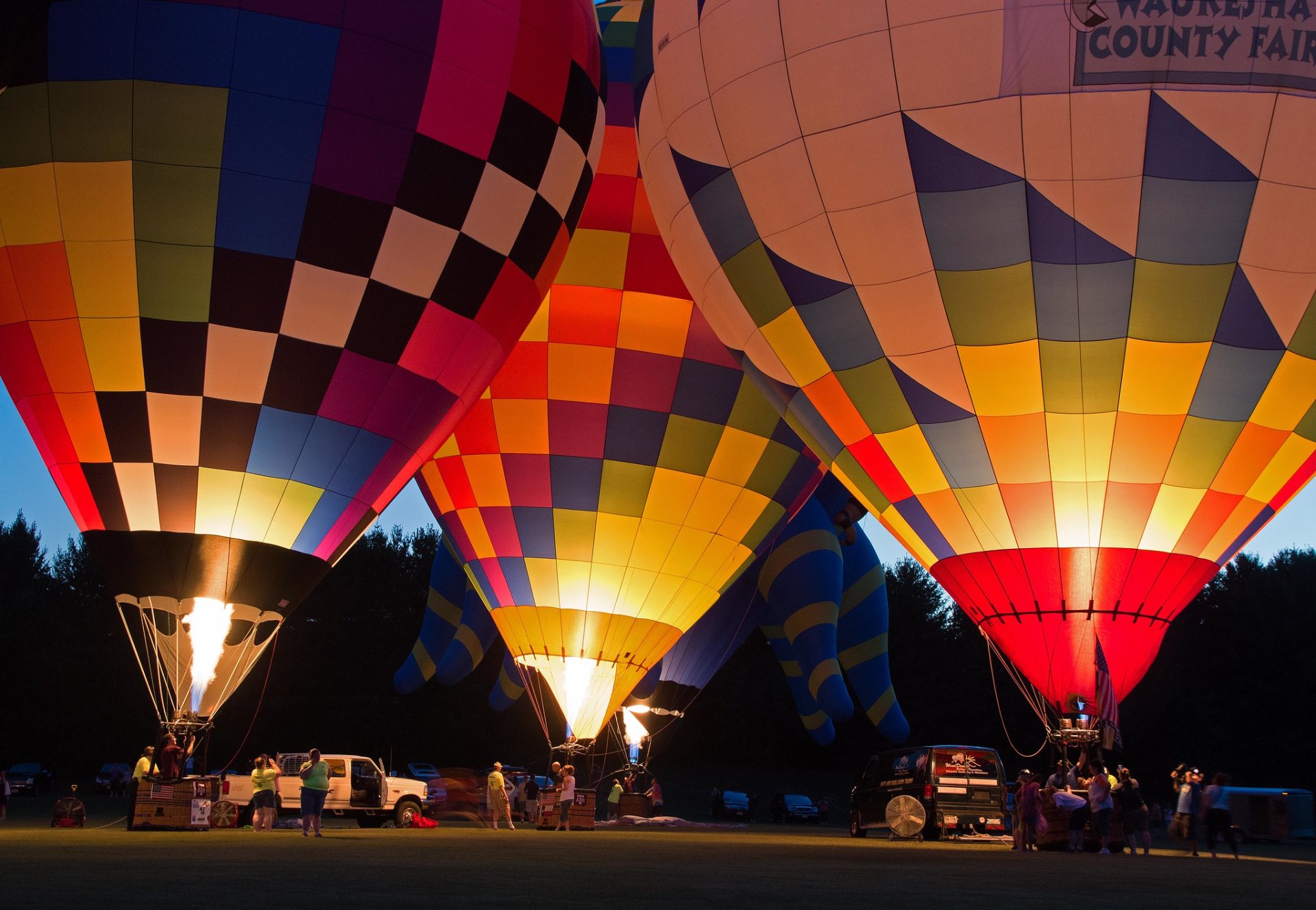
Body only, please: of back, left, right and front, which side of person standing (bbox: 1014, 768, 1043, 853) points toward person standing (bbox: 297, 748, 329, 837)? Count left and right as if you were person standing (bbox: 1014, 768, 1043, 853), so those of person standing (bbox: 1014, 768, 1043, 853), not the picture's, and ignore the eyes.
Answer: left

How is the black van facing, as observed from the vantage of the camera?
facing away from the viewer and to the left of the viewer

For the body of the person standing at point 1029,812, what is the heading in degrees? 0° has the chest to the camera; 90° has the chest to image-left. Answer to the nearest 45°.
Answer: approximately 180°

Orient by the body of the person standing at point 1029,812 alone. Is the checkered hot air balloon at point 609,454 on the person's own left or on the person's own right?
on the person's own left

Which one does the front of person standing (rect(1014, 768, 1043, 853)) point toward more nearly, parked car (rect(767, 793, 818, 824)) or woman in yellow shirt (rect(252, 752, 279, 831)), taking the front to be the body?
the parked car

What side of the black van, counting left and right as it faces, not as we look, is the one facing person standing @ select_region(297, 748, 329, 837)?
left

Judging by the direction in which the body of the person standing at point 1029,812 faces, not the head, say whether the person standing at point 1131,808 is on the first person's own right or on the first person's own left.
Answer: on the first person's own right

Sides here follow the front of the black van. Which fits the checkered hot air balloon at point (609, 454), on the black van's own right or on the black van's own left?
on the black van's own left

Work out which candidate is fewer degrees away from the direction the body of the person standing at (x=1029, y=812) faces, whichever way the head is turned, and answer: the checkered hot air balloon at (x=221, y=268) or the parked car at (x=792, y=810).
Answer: the parked car
